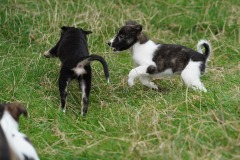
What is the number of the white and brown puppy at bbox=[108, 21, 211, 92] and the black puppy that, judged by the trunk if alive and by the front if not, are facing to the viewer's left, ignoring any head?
1

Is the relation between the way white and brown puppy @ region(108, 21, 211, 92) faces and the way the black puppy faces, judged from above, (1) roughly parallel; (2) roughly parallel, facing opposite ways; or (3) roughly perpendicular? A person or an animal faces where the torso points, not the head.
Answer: roughly perpendicular

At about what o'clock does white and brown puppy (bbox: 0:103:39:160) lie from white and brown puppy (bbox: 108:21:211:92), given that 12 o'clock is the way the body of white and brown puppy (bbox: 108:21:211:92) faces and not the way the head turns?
white and brown puppy (bbox: 0:103:39:160) is roughly at 10 o'clock from white and brown puppy (bbox: 108:21:211:92).

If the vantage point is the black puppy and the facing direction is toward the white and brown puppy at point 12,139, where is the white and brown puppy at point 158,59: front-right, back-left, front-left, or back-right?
back-left

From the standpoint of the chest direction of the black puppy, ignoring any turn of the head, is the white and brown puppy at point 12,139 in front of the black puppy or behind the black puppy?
behind

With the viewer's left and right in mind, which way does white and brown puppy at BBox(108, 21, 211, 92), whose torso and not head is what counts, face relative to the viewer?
facing to the left of the viewer

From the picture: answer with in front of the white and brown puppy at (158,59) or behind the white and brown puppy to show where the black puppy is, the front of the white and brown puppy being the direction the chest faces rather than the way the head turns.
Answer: in front

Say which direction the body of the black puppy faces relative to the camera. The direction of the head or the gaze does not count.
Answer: away from the camera

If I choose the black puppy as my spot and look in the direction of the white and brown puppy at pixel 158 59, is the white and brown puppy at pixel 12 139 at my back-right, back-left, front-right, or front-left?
back-right
